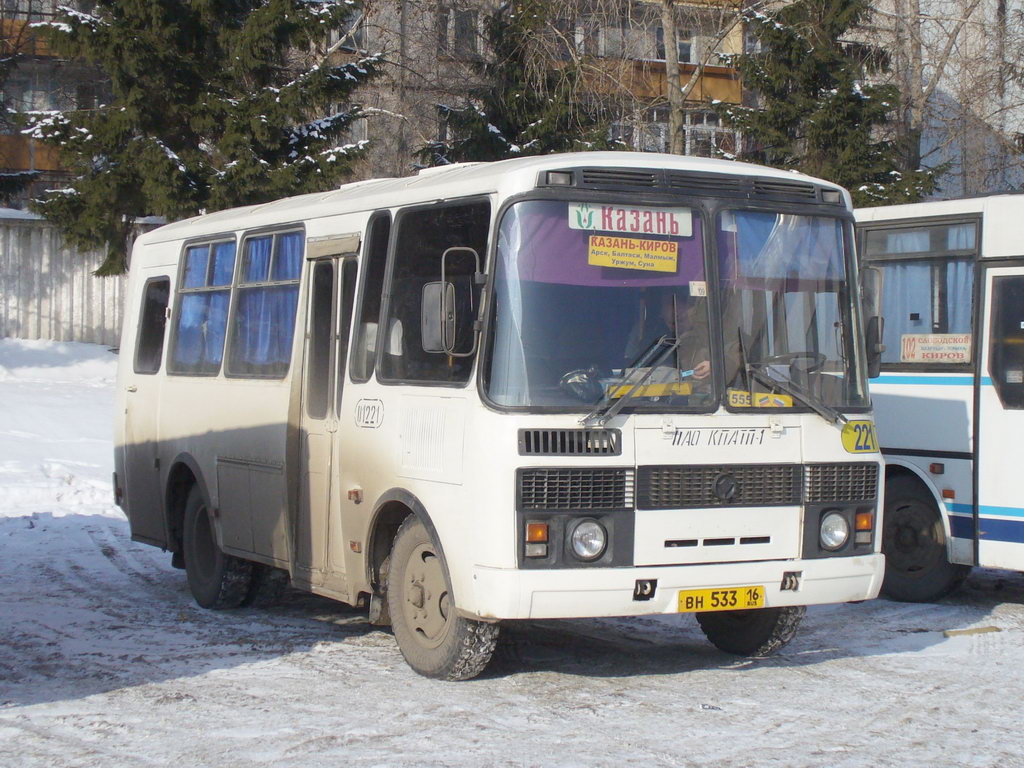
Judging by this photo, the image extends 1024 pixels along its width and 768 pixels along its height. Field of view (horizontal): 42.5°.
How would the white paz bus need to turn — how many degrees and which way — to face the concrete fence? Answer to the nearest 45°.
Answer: approximately 180°

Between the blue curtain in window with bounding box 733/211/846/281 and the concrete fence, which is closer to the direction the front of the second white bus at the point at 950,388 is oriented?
the blue curtain in window

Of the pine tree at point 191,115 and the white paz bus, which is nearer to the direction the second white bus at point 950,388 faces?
the white paz bus

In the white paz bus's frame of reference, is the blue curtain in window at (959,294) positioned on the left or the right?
on its left

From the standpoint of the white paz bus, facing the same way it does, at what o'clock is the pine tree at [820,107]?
The pine tree is roughly at 8 o'clock from the white paz bus.

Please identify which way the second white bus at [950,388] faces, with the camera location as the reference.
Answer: facing the viewer and to the right of the viewer

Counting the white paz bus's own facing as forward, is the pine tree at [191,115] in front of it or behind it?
behind

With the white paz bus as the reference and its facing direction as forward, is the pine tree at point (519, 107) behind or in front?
behind
